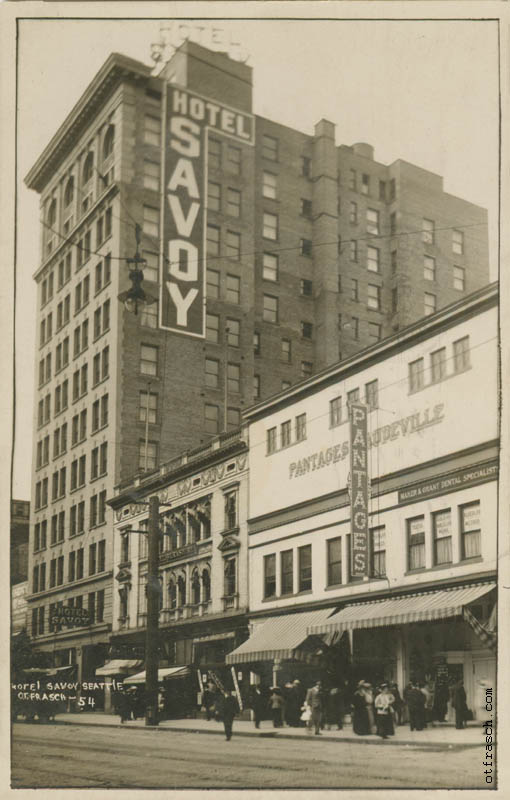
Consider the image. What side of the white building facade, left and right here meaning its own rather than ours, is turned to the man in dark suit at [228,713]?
front

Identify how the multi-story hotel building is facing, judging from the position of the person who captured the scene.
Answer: facing the viewer and to the left of the viewer

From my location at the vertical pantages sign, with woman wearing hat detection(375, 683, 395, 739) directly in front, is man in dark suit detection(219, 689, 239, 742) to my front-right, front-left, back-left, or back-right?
front-right

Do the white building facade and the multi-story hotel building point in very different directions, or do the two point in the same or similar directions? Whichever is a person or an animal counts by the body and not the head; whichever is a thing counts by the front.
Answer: same or similar directions
